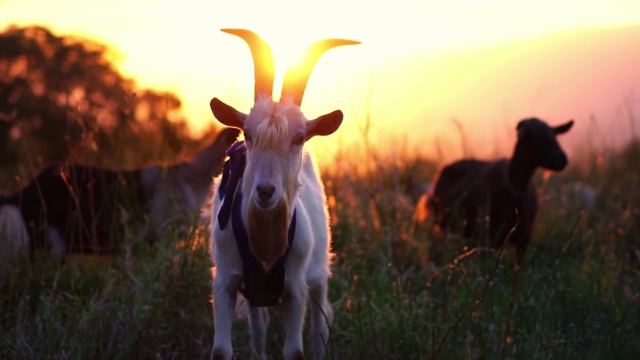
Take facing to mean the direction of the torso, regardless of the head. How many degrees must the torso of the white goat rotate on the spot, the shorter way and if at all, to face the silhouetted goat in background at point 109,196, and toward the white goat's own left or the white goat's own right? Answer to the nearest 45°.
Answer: approximately 135° to the white goat's own right

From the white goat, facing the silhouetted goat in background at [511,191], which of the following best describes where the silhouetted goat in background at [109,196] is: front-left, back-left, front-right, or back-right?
front-left

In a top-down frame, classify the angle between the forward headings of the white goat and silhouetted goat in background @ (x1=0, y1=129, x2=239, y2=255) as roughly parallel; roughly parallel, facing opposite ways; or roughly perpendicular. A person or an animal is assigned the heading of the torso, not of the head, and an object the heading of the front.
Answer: roughly perpendicular

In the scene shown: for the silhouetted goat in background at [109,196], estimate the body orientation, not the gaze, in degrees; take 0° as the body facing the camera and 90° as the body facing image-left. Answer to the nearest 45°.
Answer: approximately 270°

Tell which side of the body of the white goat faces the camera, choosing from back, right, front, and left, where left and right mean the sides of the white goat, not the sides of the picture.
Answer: front

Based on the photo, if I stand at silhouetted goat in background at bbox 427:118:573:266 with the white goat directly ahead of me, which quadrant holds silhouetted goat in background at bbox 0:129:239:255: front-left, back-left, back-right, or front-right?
front-right

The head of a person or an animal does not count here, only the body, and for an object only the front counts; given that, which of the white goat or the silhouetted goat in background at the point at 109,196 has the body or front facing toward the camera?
the white goat

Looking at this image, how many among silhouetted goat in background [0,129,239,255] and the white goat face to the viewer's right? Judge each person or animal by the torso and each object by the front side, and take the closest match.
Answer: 1

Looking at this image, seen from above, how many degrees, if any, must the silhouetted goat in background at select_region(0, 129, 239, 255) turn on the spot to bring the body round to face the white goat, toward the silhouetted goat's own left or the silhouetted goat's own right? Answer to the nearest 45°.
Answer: approximately 90° to the silhouetted goat's own right

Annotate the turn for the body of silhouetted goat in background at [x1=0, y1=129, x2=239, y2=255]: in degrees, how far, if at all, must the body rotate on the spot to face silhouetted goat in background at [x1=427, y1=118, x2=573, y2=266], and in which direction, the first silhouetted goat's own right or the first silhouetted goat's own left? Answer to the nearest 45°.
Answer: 0° — it already faces it

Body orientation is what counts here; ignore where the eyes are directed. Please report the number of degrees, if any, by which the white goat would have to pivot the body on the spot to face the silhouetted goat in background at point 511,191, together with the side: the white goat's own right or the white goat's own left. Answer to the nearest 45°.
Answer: approximately 135° to the white goat's own left
